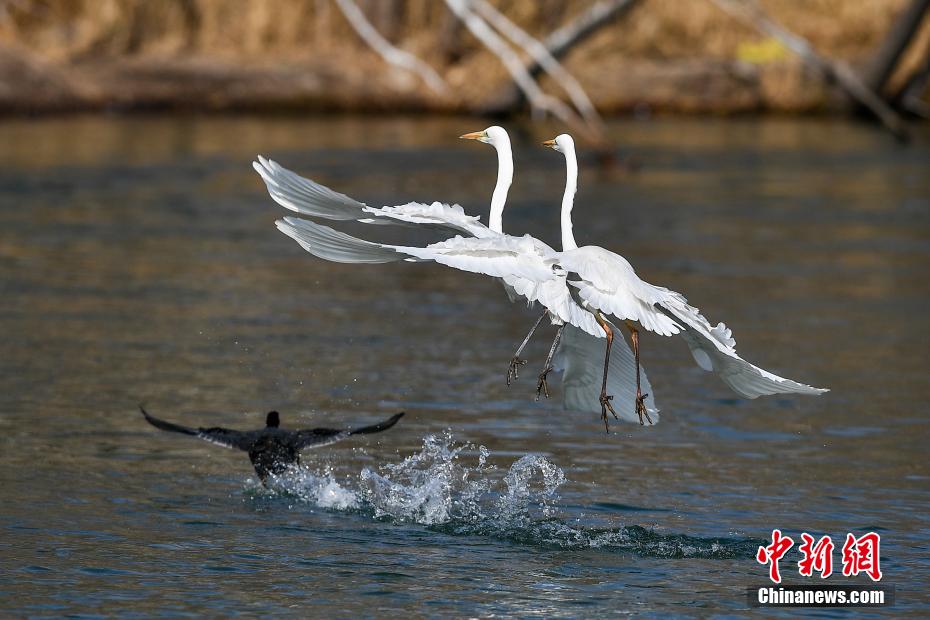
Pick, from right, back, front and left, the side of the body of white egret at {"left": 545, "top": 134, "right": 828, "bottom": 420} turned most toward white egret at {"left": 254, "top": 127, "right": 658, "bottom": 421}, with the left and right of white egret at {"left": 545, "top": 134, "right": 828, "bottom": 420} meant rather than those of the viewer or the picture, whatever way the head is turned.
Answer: front

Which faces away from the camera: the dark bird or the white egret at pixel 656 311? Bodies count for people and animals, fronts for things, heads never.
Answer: the dark bird

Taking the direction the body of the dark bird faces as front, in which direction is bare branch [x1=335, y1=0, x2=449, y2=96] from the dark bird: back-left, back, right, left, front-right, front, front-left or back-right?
front

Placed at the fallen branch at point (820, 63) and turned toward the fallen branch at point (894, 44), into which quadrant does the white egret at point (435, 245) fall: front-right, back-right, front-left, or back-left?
back-right

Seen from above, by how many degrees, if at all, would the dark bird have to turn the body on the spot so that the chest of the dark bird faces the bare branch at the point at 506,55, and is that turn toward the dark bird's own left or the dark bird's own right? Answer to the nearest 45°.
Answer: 0° — it already faces it

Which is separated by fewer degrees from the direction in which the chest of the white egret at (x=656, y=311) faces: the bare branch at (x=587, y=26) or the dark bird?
the dark bird

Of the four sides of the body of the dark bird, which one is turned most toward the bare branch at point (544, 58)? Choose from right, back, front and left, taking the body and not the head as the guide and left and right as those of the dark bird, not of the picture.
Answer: front

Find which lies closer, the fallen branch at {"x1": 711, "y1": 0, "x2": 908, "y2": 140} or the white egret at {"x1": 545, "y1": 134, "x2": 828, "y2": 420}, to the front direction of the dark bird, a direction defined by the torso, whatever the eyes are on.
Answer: the fallen branch

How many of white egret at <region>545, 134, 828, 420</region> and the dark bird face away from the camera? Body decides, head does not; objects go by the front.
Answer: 1

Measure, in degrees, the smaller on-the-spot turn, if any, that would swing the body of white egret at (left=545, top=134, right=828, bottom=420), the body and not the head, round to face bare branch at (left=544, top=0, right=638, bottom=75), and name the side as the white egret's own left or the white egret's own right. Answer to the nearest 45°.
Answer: approximately 90° to the white egret's own right

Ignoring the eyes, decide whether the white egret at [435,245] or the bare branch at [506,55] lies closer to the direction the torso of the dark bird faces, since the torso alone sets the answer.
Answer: the bare branch

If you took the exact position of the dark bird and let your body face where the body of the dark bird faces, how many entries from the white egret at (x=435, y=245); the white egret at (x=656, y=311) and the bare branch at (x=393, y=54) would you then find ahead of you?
1

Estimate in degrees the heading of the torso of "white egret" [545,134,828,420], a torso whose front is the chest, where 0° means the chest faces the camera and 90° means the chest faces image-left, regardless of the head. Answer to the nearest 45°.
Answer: approximately 90°

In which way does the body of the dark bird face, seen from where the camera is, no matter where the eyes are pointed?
away from the camera
